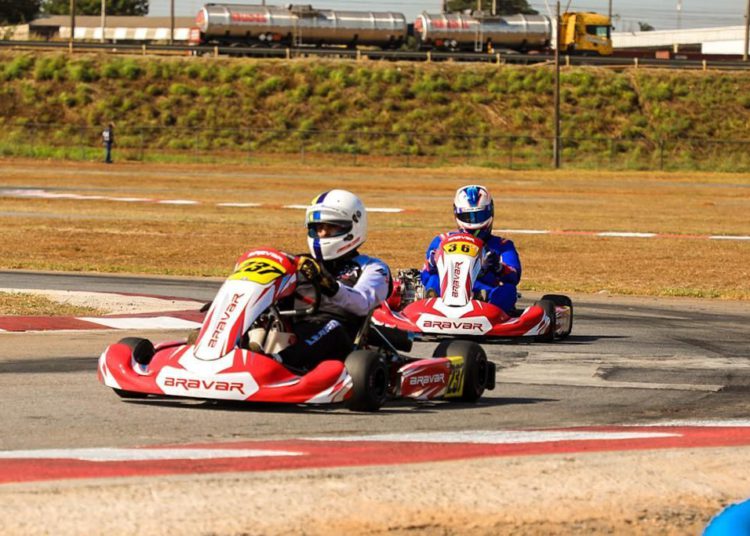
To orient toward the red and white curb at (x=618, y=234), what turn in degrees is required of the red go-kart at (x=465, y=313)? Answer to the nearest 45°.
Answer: approximately 180°

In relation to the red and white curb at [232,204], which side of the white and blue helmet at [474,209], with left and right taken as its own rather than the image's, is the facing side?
back

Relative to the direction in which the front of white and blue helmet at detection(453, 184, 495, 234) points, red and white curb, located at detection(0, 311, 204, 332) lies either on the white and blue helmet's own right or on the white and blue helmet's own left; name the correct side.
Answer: on the white and blue helmet's own right

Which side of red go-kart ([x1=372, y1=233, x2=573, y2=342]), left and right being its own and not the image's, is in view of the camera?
front

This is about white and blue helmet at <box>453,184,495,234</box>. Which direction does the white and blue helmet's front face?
toward the camera

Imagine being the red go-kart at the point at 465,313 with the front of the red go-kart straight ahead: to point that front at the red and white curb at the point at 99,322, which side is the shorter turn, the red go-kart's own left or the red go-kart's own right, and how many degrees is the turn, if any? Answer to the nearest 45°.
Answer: approximately 90° to the red go-kart's own right

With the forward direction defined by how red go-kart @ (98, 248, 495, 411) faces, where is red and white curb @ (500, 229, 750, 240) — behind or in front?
behind

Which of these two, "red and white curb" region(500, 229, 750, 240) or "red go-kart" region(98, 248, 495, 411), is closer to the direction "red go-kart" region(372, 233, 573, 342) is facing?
the red go-kart

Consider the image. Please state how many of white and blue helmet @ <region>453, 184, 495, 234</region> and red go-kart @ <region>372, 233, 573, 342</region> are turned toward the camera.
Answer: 2
